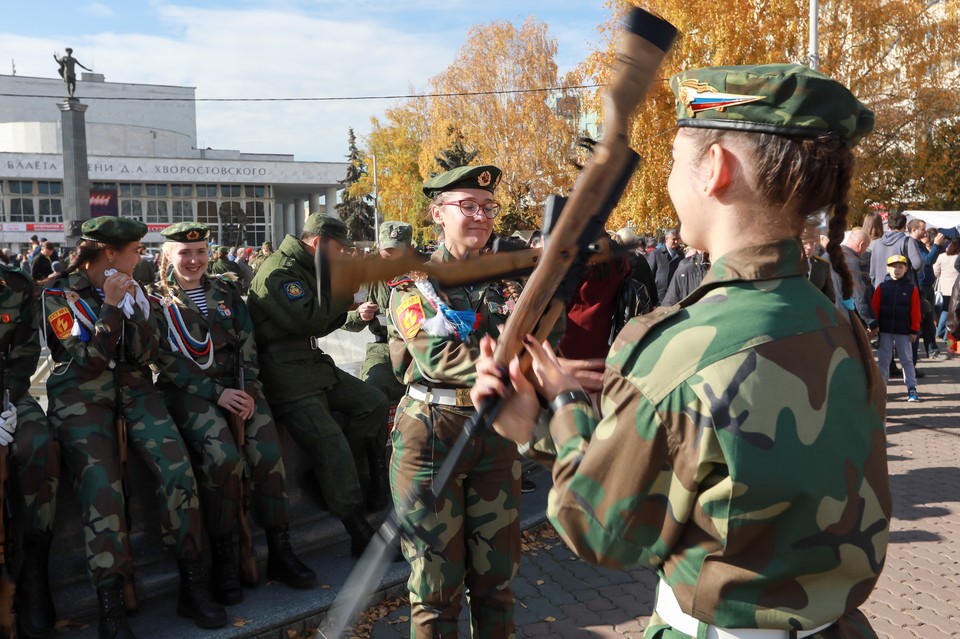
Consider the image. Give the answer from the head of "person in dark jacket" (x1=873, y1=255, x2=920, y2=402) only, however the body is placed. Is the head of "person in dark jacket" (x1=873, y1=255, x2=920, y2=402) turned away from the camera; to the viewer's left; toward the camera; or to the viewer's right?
toward the camera

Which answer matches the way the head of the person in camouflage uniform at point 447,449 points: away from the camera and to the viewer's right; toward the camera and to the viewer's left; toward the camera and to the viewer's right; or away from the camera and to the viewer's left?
toward the camera and to the viewer's right

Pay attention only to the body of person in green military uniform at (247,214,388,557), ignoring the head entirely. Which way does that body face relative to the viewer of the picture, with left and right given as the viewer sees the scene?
facing to the right of the viewer

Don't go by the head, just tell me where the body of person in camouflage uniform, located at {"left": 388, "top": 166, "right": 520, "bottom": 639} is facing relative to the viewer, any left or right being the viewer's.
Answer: facing the viewer and to the right of the viewer

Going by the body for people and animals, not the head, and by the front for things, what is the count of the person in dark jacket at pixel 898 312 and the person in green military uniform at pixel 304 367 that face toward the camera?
1

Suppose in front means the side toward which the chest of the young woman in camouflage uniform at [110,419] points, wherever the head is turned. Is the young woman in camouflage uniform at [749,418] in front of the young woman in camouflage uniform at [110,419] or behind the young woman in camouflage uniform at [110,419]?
in front

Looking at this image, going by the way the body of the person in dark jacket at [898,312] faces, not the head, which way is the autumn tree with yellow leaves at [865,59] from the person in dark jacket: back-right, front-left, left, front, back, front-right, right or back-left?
back

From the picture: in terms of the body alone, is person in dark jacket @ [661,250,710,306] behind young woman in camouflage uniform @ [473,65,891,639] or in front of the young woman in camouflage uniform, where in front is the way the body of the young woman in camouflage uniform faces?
in front

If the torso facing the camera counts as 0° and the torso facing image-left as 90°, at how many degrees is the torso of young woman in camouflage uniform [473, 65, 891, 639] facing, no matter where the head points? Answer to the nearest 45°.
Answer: approximately 135°

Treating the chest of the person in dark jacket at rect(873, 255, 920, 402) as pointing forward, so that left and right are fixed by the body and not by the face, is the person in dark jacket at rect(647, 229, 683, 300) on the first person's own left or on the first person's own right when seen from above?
on the first person's own right

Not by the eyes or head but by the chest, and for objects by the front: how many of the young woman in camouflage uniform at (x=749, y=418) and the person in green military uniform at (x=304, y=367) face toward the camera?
0

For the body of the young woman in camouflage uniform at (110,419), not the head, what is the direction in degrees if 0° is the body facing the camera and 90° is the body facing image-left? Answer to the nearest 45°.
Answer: approximately 315°

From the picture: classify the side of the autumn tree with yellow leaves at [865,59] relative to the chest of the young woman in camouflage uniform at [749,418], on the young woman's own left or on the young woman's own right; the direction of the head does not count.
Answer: on the young woman's own right

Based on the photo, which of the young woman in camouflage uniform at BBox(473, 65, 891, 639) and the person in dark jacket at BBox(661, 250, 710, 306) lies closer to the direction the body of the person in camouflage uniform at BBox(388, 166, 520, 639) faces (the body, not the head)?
the young woman in camouflage uniform

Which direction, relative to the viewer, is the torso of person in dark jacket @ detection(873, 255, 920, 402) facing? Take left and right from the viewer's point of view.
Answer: facing the viewer

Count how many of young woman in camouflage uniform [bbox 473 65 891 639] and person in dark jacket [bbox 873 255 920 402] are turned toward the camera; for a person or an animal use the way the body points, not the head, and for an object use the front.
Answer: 1

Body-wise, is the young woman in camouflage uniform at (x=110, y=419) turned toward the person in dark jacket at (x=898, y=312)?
no

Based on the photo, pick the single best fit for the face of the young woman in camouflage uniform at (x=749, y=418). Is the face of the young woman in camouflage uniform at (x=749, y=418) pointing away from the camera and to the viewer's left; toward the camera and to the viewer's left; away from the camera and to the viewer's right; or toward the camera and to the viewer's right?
away from the camera and to the viewer's left
